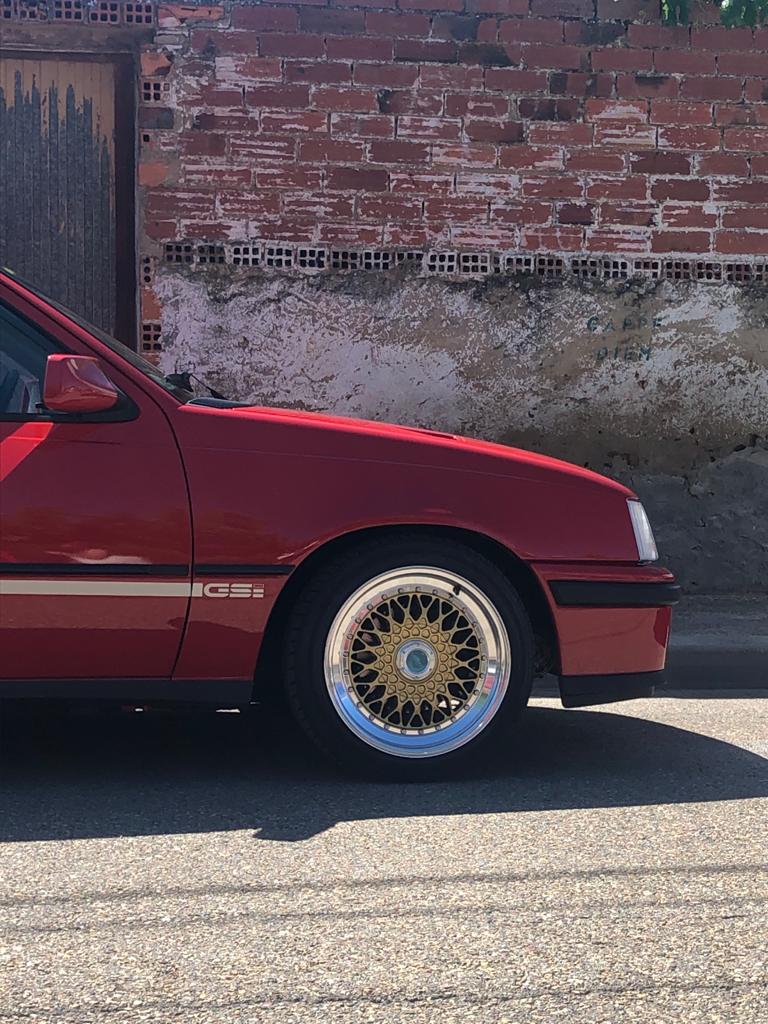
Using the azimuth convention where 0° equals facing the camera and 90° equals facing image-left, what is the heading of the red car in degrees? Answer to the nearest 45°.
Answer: approximately 270°

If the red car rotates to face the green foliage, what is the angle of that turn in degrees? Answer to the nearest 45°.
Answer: approximately 45° to its left
